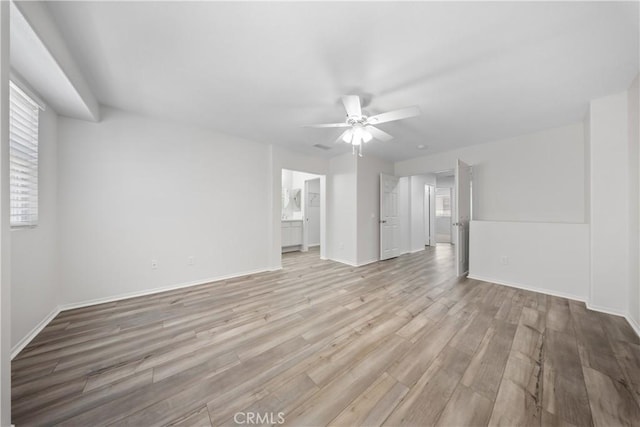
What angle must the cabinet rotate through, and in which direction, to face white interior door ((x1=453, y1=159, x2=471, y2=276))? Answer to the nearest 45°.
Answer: approximately 45° to its left

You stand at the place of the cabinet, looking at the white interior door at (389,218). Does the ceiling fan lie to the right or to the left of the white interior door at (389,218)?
right

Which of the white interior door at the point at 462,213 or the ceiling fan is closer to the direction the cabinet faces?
the ceiling fan

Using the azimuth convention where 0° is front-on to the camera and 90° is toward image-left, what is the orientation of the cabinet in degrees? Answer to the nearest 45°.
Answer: approximately 0°

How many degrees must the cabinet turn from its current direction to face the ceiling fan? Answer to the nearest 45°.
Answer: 0° — it already faces it

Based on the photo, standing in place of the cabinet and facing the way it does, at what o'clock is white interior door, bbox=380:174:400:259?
The white interior door is roughly at 10 o'clock from the cabinet.
